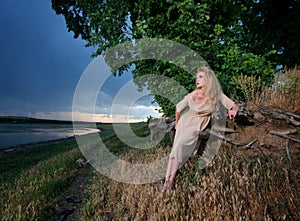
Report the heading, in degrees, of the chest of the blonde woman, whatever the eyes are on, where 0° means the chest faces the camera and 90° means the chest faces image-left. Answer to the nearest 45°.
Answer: approximately 45°

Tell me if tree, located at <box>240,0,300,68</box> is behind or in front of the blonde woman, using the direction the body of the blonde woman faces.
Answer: behind
